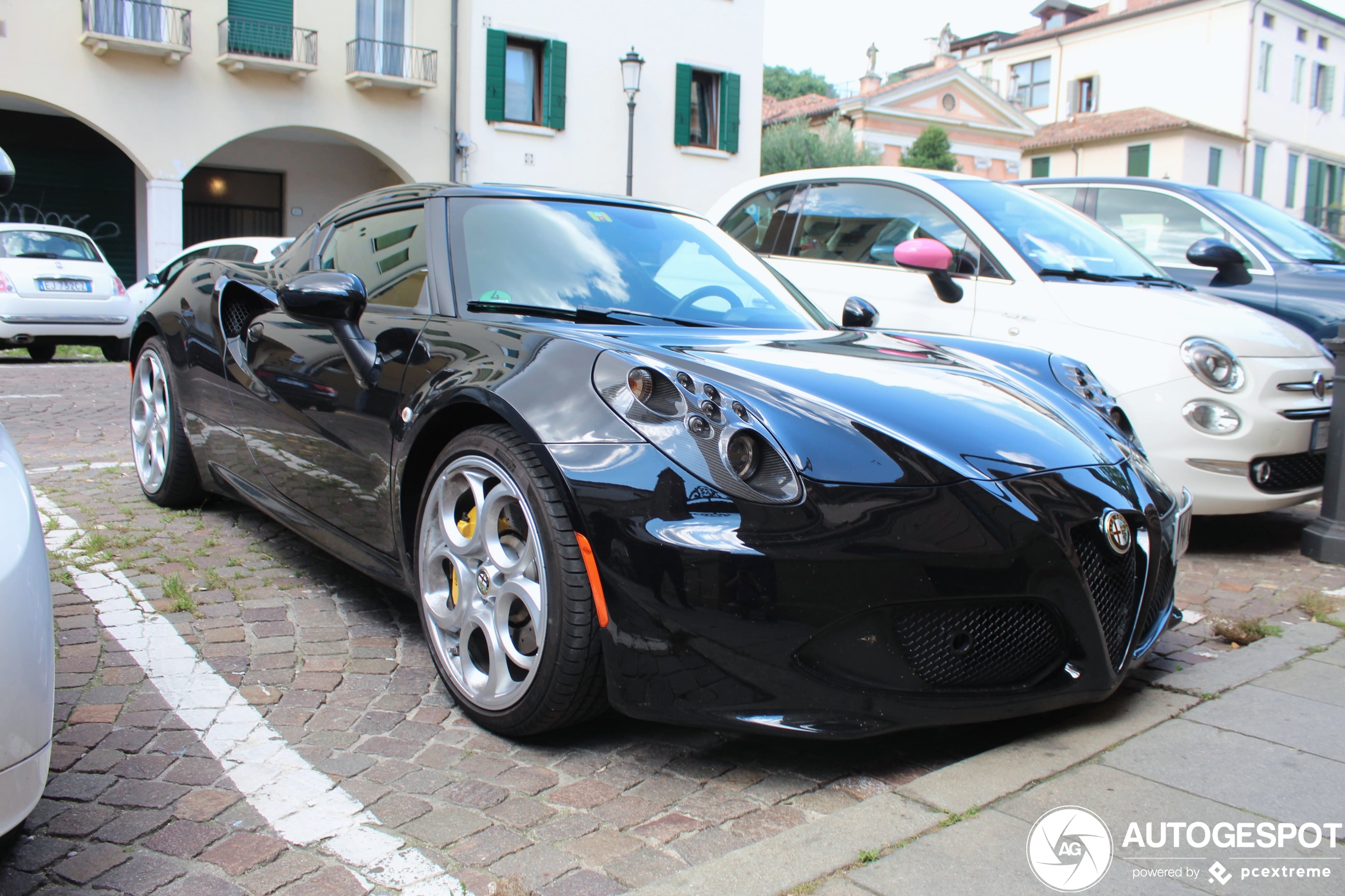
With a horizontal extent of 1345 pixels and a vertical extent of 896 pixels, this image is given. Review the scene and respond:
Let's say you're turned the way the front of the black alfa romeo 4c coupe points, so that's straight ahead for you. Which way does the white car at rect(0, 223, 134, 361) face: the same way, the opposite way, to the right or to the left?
the opposite way

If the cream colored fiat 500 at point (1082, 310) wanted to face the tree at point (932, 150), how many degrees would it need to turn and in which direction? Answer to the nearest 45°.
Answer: approximately 135° to its left

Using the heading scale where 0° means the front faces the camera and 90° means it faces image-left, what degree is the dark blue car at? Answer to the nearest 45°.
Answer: approximately 315°

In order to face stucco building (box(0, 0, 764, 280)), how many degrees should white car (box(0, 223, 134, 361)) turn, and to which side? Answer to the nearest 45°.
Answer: approximately 45° to its right

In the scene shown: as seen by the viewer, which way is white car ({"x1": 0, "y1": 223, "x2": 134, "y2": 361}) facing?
away from the camera

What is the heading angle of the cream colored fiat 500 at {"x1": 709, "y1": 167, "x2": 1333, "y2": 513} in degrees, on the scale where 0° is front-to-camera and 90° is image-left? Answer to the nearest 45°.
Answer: approximately 315°

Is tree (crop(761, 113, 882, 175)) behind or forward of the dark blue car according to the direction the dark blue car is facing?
behind

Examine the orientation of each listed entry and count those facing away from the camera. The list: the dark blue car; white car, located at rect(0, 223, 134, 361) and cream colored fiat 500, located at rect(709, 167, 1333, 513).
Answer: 1

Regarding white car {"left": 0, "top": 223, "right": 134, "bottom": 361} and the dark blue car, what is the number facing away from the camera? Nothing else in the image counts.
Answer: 1

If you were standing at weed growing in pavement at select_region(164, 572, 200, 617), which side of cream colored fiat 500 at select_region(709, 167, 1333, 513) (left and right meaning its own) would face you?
right
